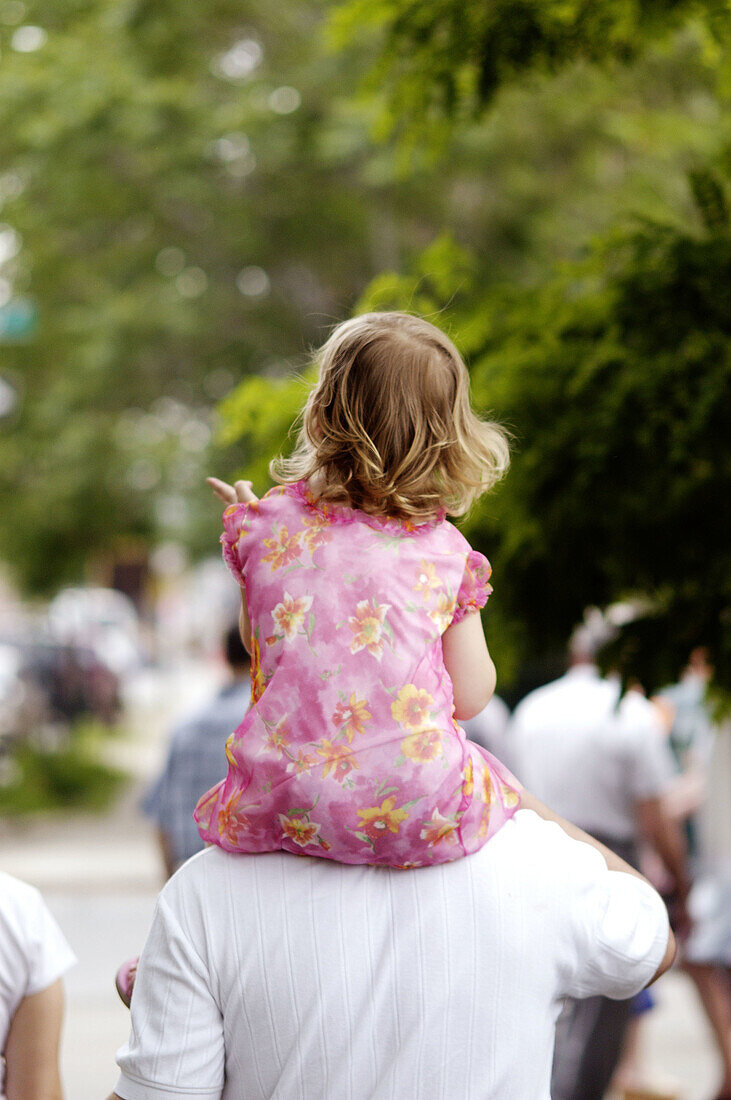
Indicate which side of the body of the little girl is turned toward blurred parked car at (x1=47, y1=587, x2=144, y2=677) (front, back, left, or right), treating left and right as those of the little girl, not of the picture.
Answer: front

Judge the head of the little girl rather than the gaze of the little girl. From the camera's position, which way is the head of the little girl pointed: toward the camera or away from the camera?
away from the camera

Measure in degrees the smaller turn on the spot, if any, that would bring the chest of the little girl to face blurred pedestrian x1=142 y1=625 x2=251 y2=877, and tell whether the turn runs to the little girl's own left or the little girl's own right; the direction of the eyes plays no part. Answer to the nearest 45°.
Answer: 0° — they already face them

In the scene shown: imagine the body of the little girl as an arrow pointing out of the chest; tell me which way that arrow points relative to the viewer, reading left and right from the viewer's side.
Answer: facing away from the viewer

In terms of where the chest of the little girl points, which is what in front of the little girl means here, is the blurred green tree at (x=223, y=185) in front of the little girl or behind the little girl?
in front
